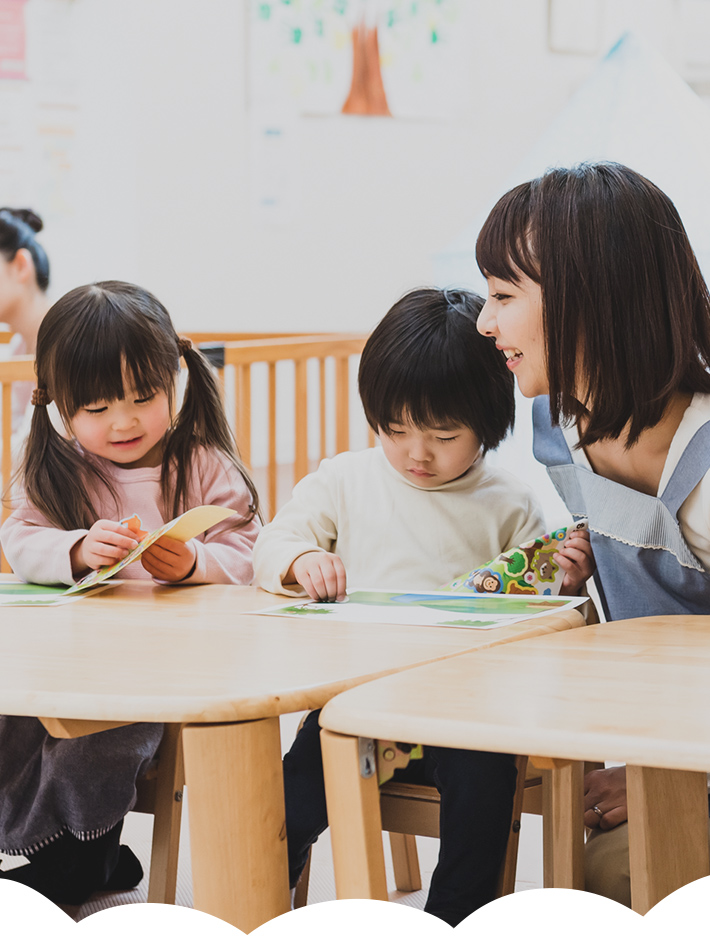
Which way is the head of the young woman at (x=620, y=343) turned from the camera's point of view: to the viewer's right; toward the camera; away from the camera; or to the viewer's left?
to the viewer's left

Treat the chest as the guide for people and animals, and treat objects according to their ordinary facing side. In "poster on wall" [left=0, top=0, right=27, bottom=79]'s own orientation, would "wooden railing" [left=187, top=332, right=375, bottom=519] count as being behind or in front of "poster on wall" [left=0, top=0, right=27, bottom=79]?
in front

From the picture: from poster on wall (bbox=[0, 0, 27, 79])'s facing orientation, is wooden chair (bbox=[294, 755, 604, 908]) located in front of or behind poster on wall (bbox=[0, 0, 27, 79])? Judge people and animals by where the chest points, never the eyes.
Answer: in front

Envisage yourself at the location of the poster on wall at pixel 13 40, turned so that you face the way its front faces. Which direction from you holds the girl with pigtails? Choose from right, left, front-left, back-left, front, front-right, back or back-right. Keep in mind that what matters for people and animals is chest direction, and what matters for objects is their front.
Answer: front

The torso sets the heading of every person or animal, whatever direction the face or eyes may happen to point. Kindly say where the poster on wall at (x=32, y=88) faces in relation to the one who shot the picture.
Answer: facing the viewer

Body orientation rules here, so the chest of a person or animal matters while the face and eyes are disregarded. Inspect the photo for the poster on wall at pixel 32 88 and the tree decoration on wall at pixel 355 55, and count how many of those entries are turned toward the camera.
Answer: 2

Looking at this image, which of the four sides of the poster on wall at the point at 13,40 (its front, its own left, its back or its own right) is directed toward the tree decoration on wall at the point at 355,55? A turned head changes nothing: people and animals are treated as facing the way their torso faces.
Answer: left

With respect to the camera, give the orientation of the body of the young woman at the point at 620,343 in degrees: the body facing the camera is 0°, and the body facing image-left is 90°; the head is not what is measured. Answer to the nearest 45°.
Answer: approximately 45°

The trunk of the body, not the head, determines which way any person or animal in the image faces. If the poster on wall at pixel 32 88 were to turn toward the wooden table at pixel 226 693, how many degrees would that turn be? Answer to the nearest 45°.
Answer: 0° — it already faces it

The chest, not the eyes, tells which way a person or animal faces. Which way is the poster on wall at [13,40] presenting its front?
toward the camera

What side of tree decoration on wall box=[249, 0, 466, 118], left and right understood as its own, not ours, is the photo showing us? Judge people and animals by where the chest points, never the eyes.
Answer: front

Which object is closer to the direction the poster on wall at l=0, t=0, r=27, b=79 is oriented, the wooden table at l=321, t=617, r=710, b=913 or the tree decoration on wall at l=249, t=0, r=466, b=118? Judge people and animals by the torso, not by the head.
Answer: the wooden table

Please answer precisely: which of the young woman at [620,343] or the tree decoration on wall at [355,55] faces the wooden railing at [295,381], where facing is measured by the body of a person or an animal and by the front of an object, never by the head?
the tree decoration on wall

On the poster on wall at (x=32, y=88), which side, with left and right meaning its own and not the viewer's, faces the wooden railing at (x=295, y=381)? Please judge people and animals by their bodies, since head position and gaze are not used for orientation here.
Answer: front

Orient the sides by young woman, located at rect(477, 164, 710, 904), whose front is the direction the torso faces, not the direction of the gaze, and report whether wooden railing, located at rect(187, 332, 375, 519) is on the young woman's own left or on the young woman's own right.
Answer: on the young woman's own right
